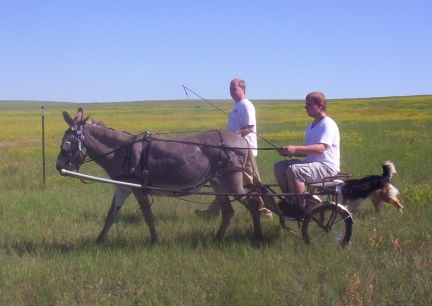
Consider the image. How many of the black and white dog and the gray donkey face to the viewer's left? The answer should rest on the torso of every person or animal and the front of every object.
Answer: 2

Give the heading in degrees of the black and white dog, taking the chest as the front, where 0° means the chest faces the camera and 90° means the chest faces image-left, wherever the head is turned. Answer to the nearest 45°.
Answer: approximately 90°

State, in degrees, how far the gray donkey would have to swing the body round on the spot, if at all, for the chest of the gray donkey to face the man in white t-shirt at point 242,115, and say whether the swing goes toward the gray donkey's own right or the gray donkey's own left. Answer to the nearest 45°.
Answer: approximately 135° to the gray donkey's own right

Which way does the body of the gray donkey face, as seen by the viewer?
to the viewer's left

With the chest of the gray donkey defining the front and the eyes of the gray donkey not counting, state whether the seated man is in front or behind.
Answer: behind

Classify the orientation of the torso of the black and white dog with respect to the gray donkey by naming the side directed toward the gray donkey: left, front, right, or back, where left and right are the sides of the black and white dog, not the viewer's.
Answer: front

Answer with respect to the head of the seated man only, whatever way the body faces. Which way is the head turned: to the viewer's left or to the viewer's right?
to the viewer's left

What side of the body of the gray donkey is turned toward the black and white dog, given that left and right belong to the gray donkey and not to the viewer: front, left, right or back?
back
